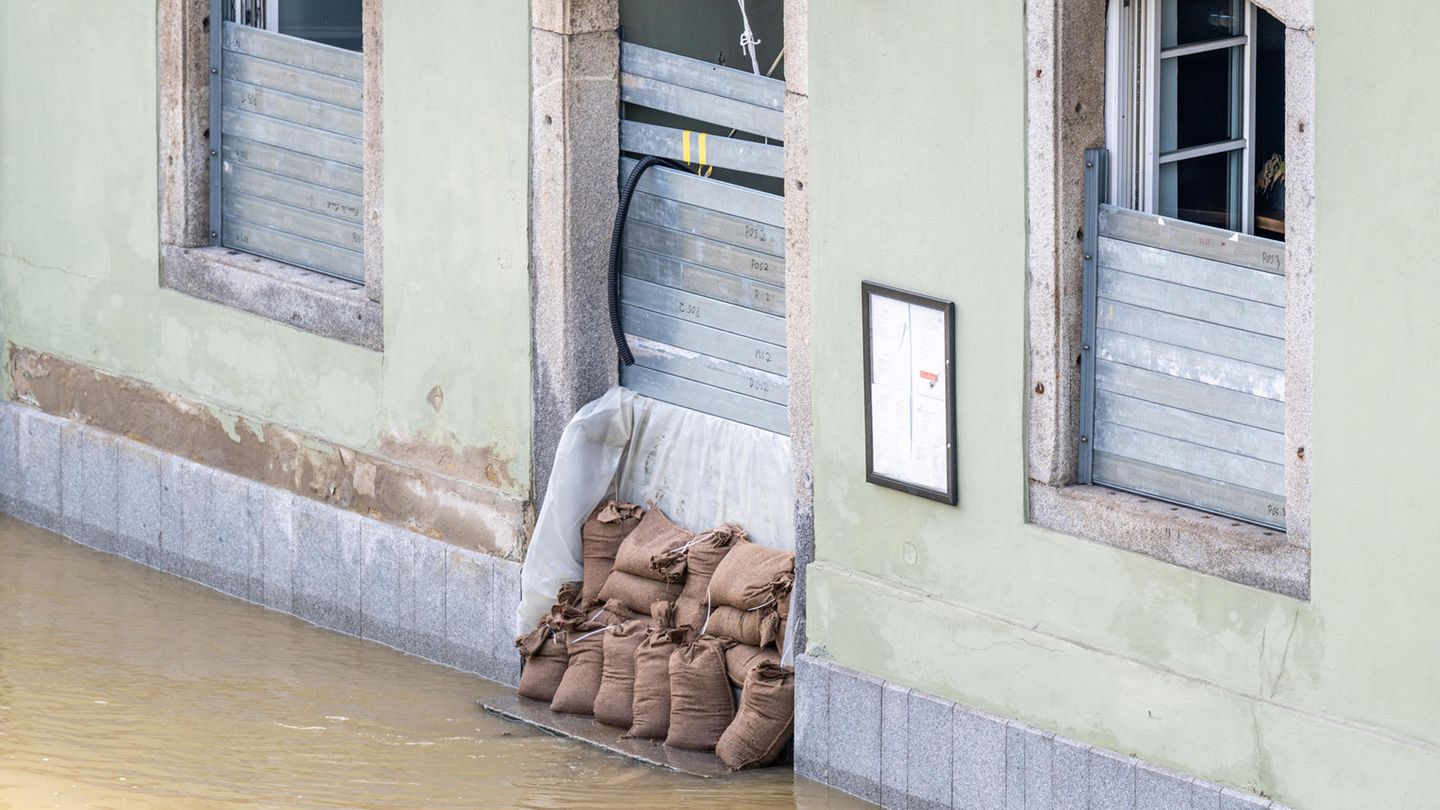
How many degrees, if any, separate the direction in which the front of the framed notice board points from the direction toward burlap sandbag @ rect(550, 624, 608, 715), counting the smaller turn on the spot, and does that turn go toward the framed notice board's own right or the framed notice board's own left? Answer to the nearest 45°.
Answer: approximately 90° to the framed notice board's own right

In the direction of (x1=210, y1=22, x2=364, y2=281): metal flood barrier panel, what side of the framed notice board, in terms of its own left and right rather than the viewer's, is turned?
right

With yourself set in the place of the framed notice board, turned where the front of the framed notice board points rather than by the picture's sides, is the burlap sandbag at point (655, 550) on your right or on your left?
on your right

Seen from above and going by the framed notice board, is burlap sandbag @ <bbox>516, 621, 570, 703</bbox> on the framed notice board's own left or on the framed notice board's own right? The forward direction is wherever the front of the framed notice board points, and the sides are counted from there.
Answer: on the framed notice board's own right

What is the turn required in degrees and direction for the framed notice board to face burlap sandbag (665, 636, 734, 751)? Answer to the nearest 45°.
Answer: approximately 90° to its right

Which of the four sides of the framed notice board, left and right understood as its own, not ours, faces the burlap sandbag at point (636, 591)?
right

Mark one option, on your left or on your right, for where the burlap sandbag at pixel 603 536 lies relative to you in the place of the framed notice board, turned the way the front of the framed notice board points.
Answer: on your right

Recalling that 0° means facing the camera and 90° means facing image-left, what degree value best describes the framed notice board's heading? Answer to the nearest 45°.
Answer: approximately 45°

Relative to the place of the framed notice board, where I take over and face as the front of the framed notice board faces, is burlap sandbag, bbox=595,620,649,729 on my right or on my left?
on my right

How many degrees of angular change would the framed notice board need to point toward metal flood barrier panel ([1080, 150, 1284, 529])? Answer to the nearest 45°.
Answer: approximately 90° to its left
